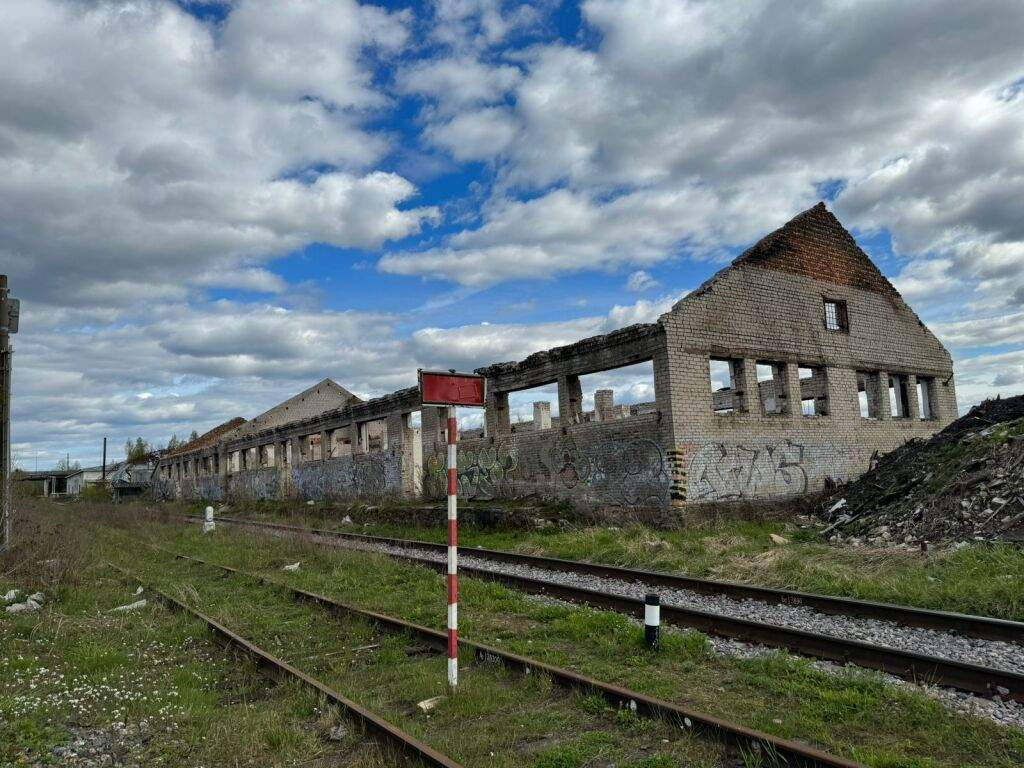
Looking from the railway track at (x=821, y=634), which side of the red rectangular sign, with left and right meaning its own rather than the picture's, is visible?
left

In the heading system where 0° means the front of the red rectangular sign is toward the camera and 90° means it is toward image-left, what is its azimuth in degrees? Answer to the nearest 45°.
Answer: approximately 0°

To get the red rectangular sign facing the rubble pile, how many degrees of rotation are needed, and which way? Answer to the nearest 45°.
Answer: approximately 135° to its left

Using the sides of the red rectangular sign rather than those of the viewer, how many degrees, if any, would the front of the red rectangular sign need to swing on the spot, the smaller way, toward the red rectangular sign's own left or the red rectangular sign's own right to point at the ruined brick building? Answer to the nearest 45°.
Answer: approximately 135° to the red rectangular sign's own left

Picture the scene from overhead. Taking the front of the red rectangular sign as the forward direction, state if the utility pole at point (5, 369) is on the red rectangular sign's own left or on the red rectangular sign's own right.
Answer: on the red rectangular sign's own right
